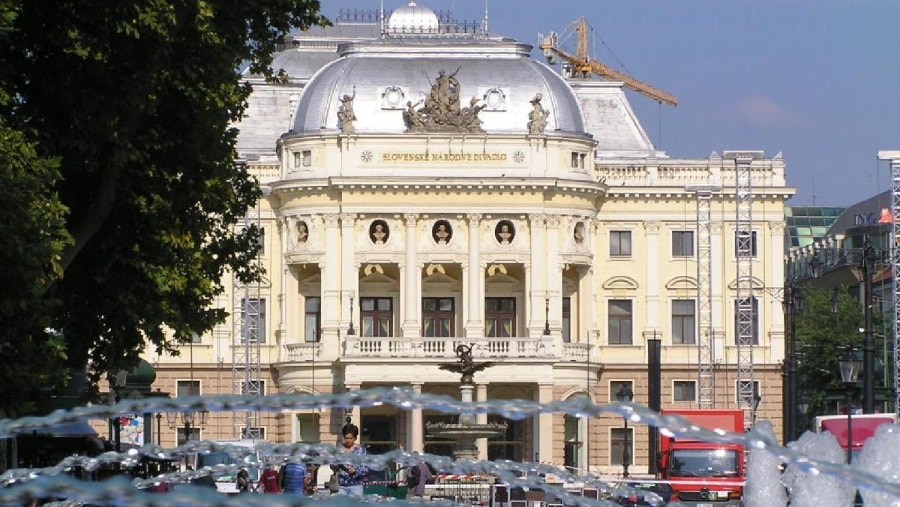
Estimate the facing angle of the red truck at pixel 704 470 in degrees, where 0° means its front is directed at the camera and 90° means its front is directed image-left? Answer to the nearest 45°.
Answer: approximately 0°
